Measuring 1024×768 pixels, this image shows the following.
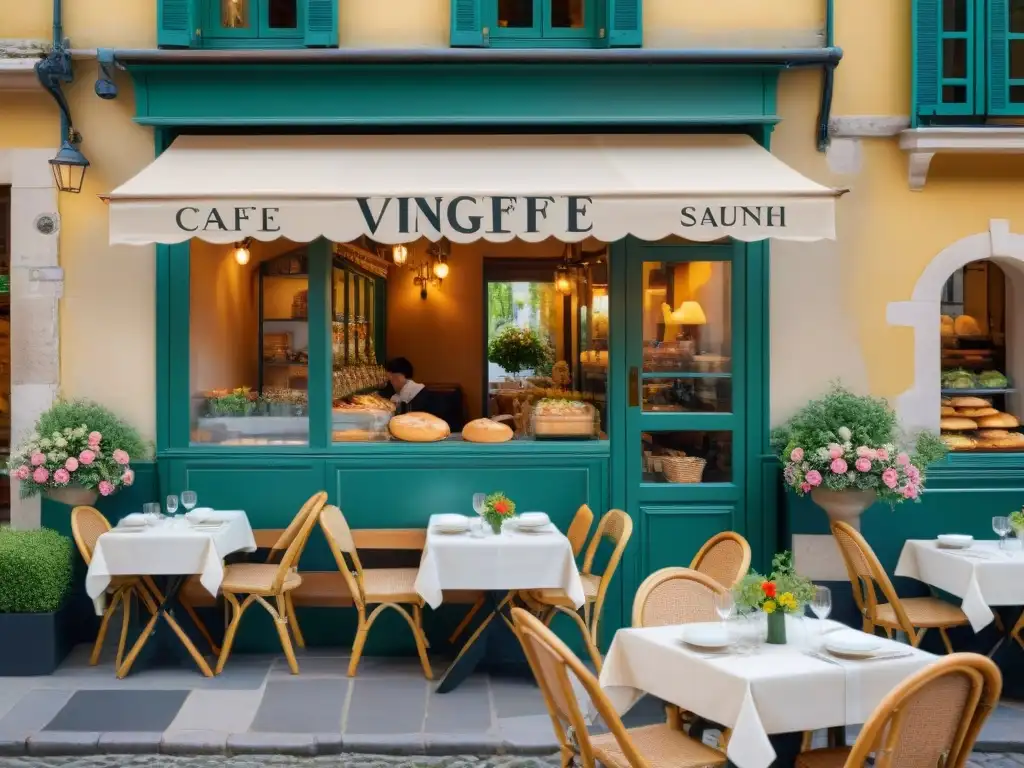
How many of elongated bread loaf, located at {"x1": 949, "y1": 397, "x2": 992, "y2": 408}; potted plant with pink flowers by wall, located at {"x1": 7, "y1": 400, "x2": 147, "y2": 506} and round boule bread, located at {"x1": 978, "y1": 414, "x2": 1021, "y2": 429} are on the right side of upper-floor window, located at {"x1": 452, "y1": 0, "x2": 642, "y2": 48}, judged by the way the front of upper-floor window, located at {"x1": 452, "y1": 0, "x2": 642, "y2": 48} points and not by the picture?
1

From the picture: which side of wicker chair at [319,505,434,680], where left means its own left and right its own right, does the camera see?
right

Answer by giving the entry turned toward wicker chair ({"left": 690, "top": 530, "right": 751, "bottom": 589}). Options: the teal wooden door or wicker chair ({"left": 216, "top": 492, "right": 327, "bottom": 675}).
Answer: the teal wooden door

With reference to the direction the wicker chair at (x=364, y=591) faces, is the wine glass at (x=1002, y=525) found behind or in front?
in front

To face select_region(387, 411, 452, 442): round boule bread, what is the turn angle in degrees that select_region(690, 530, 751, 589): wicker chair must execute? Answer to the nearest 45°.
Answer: approximately 90° to its right

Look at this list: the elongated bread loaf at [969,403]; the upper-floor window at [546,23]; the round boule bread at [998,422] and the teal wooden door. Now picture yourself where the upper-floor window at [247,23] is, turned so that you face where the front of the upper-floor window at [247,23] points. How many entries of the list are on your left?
4

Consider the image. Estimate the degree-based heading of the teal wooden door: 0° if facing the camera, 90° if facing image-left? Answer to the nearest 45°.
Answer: approximately 0°

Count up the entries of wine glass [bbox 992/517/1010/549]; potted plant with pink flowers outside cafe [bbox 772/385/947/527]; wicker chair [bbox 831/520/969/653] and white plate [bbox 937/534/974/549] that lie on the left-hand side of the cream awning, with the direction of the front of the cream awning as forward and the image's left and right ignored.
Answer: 4

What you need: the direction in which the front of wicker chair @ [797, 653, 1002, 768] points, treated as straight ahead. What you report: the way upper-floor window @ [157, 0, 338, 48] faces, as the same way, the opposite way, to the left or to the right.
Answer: the opposite way

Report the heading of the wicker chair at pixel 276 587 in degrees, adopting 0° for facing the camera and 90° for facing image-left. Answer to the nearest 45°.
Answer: approximately 90°

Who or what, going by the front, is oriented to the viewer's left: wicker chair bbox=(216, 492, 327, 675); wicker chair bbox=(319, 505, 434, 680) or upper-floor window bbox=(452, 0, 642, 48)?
wicker chair bbox=(216, 492, 327, 675)

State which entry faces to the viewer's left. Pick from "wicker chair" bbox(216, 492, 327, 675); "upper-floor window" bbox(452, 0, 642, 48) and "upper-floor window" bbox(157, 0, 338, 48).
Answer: the wicker chair

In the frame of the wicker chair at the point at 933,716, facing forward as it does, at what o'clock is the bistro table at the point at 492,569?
The bistro table is roughly at 12 o'clock from the wicker chair.

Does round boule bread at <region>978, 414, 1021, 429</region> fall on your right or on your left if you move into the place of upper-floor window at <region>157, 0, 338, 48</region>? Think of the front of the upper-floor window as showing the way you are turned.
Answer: on your left
